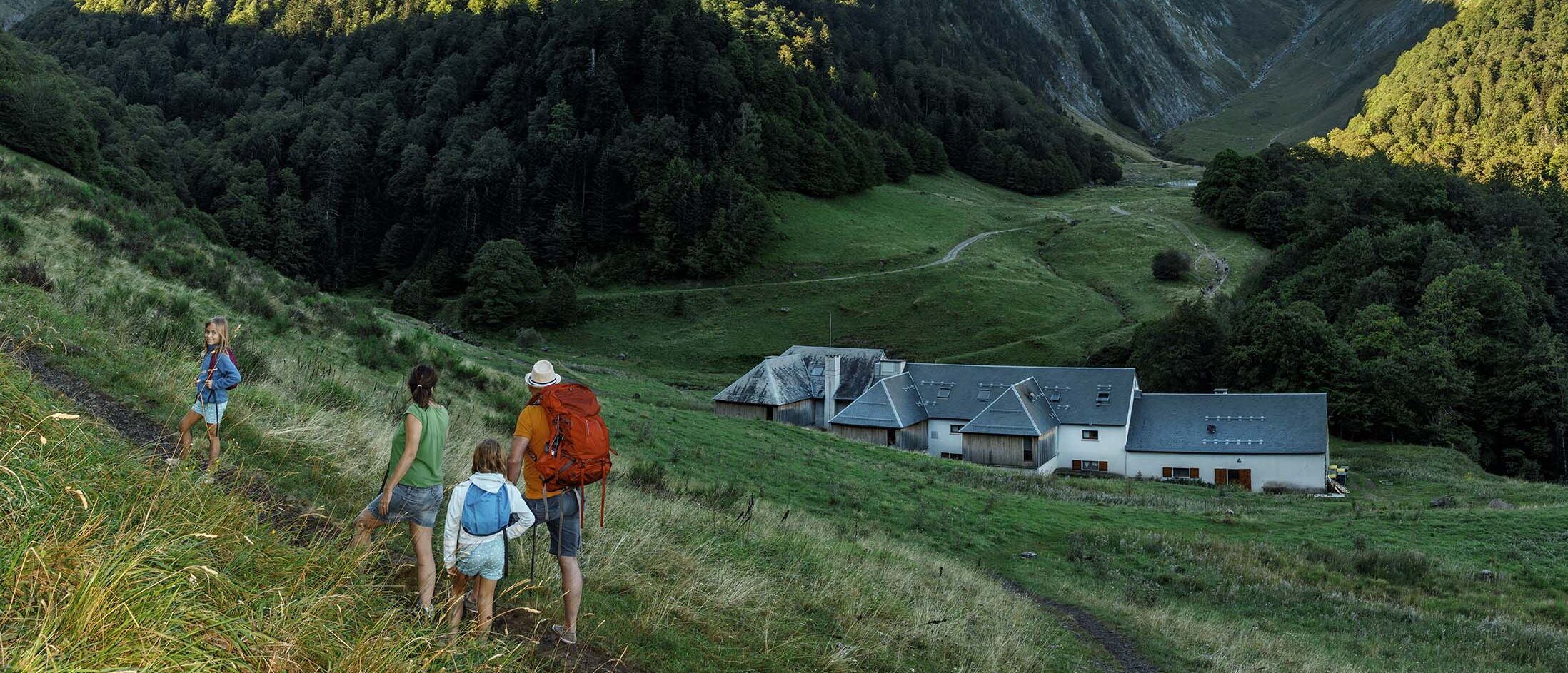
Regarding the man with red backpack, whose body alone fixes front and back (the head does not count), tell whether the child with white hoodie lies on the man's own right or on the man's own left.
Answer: on the man's own left

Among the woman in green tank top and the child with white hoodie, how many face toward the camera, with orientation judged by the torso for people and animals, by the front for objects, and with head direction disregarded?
0

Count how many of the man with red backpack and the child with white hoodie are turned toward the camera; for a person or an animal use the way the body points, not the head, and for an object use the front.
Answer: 0

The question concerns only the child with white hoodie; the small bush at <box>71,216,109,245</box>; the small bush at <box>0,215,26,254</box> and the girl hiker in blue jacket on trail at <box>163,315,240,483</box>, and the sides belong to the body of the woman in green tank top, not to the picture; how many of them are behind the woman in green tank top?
1

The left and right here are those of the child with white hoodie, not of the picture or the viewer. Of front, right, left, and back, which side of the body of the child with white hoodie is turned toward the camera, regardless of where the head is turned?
back

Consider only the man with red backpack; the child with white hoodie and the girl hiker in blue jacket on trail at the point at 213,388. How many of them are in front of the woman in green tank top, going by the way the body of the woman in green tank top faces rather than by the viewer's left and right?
1

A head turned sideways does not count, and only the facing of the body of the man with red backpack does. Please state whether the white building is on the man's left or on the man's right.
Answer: on the man's right

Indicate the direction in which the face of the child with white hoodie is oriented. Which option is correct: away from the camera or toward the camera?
away from the camera

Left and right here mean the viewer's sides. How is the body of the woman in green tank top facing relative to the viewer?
facing away from the viewer and to the left of the viewer

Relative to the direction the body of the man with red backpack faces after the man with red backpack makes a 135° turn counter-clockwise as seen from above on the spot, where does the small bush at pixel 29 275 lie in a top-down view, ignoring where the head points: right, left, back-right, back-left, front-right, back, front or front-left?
back-right

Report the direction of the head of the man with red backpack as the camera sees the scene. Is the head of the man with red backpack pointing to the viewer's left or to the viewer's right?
to the viewer's left

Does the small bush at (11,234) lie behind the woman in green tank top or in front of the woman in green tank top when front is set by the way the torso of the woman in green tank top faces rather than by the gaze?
in front

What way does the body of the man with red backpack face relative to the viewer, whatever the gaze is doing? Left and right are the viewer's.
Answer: facing away from the viewer and to the left of the viewer
